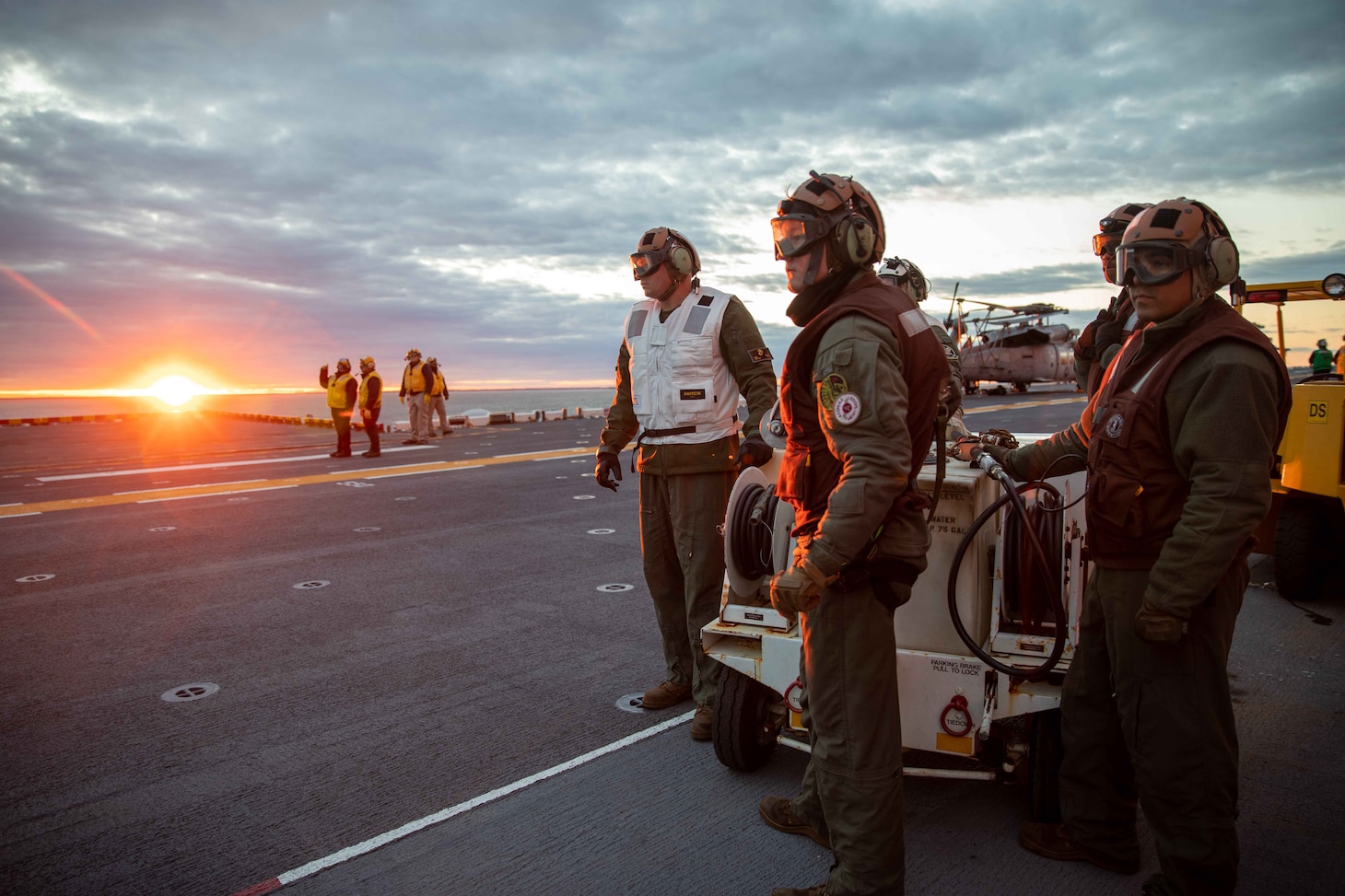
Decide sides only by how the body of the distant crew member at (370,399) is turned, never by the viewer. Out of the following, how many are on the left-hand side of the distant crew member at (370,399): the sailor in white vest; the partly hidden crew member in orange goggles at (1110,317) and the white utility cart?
3

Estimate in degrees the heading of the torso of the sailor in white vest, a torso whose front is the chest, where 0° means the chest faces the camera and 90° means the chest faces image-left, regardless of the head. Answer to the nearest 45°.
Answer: approximately 45°

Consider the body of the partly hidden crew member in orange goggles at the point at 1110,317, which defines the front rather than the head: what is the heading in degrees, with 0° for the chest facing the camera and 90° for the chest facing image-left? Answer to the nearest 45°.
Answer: approximately 45°

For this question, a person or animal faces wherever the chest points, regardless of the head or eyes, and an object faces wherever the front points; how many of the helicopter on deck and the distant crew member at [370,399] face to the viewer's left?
1
